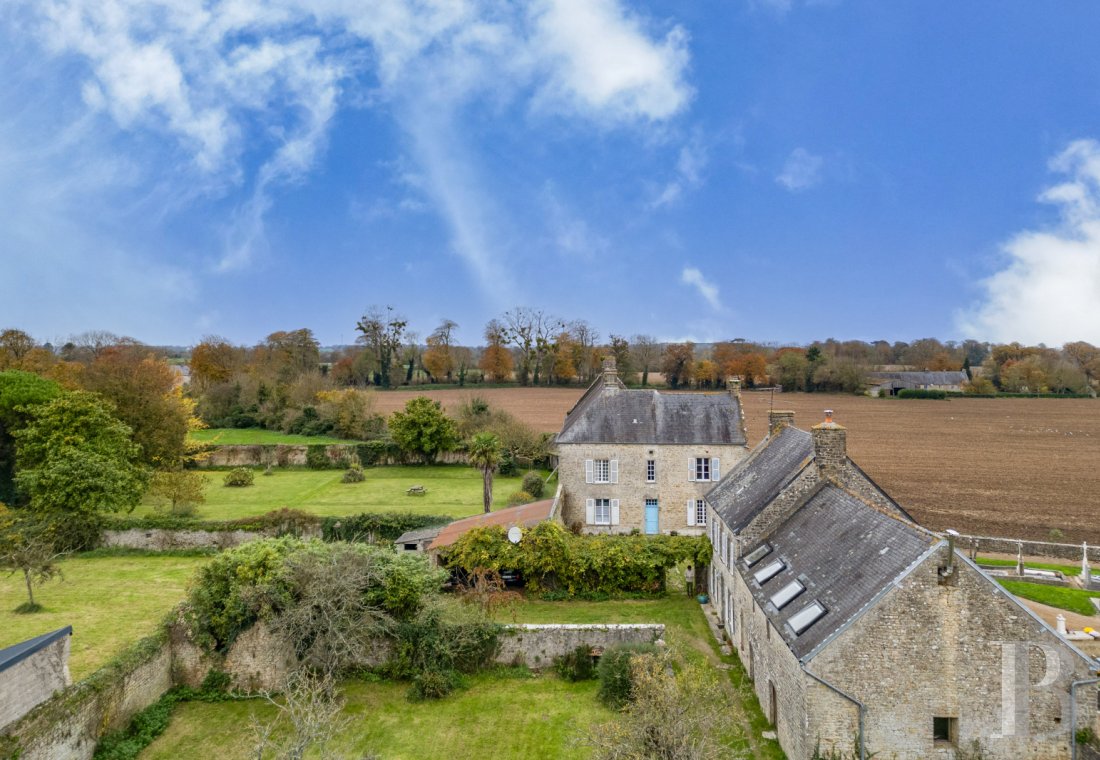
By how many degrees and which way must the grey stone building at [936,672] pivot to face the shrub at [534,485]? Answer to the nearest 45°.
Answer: approximately 45° to its right

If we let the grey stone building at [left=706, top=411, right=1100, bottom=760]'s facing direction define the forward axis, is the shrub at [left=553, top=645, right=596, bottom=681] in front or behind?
in front

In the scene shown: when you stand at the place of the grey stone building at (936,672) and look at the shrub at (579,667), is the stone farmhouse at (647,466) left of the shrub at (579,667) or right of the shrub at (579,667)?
right

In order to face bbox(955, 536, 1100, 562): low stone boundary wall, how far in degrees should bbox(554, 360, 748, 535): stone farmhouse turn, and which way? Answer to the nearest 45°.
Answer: approximately 90° to its left

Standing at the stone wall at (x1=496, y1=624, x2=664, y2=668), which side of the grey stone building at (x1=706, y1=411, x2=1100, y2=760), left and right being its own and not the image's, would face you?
front

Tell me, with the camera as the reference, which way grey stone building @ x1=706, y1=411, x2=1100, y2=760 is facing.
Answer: facing to the left of the viewer

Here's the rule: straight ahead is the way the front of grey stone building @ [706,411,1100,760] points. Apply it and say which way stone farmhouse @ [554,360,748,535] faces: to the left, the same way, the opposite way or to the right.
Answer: to the left

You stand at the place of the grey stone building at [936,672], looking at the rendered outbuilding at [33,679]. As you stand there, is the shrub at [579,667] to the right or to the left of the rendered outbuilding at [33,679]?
right

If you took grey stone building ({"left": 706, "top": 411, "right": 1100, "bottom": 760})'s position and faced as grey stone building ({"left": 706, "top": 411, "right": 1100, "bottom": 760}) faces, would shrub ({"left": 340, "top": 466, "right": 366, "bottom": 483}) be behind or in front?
in front

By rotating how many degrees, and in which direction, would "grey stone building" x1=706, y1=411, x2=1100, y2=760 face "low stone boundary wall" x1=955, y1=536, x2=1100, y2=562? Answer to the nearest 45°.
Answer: approximately 90° to its right

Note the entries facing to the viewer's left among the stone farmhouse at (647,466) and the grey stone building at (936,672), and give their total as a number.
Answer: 1

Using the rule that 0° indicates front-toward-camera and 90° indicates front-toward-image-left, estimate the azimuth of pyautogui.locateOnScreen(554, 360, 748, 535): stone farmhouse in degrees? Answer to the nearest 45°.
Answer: approximately 0°

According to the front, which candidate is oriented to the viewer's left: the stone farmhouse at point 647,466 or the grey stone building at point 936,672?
the grey stone building

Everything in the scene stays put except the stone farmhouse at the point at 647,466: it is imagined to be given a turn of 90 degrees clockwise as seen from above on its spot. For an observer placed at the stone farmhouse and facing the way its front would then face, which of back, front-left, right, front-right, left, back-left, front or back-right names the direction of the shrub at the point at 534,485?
front-right
